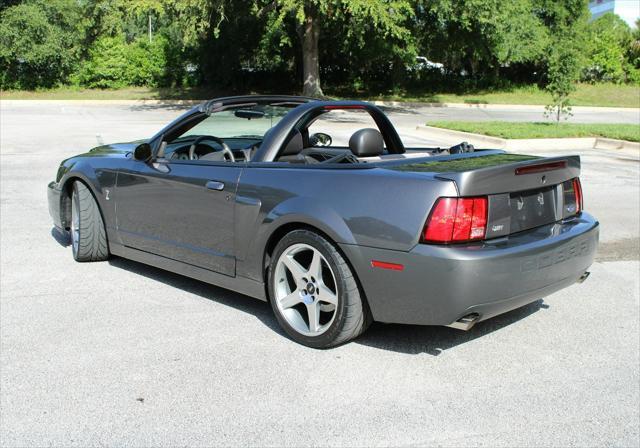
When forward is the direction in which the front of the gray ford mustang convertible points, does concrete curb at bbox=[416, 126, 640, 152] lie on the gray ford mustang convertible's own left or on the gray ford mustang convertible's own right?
on the gray ford mustang convertible's own right

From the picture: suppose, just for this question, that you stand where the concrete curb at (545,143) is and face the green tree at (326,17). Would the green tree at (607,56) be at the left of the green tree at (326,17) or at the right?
right

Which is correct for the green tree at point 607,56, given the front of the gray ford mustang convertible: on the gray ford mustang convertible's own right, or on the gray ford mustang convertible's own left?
on the gray ford mustang convertible's own right

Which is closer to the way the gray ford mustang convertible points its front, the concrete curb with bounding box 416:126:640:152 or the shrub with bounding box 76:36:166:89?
the shrub

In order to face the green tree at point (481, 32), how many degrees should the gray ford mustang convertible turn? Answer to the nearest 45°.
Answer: approximately 45° to its right

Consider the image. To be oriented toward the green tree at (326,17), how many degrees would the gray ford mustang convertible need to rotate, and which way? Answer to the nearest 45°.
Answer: approximately 45° to its right

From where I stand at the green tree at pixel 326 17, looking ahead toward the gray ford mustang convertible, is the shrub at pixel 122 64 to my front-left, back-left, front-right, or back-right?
back-right

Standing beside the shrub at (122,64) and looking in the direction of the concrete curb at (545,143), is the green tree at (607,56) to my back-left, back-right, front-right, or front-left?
front-left

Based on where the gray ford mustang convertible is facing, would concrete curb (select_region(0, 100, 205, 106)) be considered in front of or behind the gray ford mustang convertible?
in front

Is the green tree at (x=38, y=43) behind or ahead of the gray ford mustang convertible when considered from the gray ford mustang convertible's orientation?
ahead

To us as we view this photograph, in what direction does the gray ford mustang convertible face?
facing away from the viewer and to the left of the viewer

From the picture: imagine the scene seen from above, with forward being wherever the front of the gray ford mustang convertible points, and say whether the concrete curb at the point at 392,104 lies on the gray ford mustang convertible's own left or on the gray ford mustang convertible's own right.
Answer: on the gray ford mustang convertible's own right
